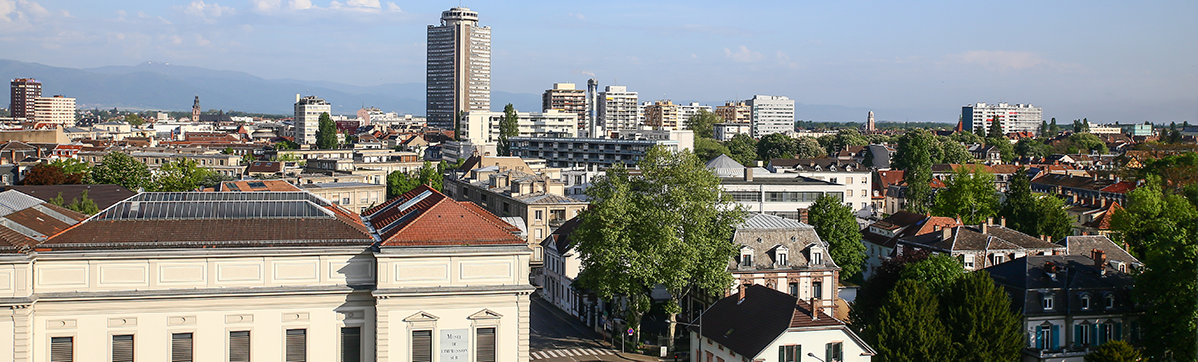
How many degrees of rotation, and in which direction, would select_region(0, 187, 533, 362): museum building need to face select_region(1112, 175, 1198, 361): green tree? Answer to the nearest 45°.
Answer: approximately 90° to its left

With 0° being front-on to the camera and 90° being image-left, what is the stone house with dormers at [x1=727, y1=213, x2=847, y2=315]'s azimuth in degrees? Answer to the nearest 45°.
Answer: approximately 0°

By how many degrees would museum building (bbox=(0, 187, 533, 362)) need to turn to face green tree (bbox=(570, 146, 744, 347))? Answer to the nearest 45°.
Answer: approximately 135° to its left

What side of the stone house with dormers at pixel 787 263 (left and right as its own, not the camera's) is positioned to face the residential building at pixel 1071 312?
left

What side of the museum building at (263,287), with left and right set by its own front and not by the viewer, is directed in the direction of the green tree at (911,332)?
left

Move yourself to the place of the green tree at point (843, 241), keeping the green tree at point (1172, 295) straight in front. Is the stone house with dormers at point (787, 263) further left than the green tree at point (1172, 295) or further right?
right

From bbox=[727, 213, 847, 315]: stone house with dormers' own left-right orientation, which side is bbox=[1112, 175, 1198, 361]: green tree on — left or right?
on its left

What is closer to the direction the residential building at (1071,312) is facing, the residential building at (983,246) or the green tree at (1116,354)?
the green tree

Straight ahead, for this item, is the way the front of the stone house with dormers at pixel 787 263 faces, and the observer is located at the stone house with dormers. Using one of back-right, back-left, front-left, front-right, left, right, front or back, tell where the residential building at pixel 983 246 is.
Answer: back-left

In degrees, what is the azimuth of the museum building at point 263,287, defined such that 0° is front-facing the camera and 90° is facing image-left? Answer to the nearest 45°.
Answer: approximately 0°
